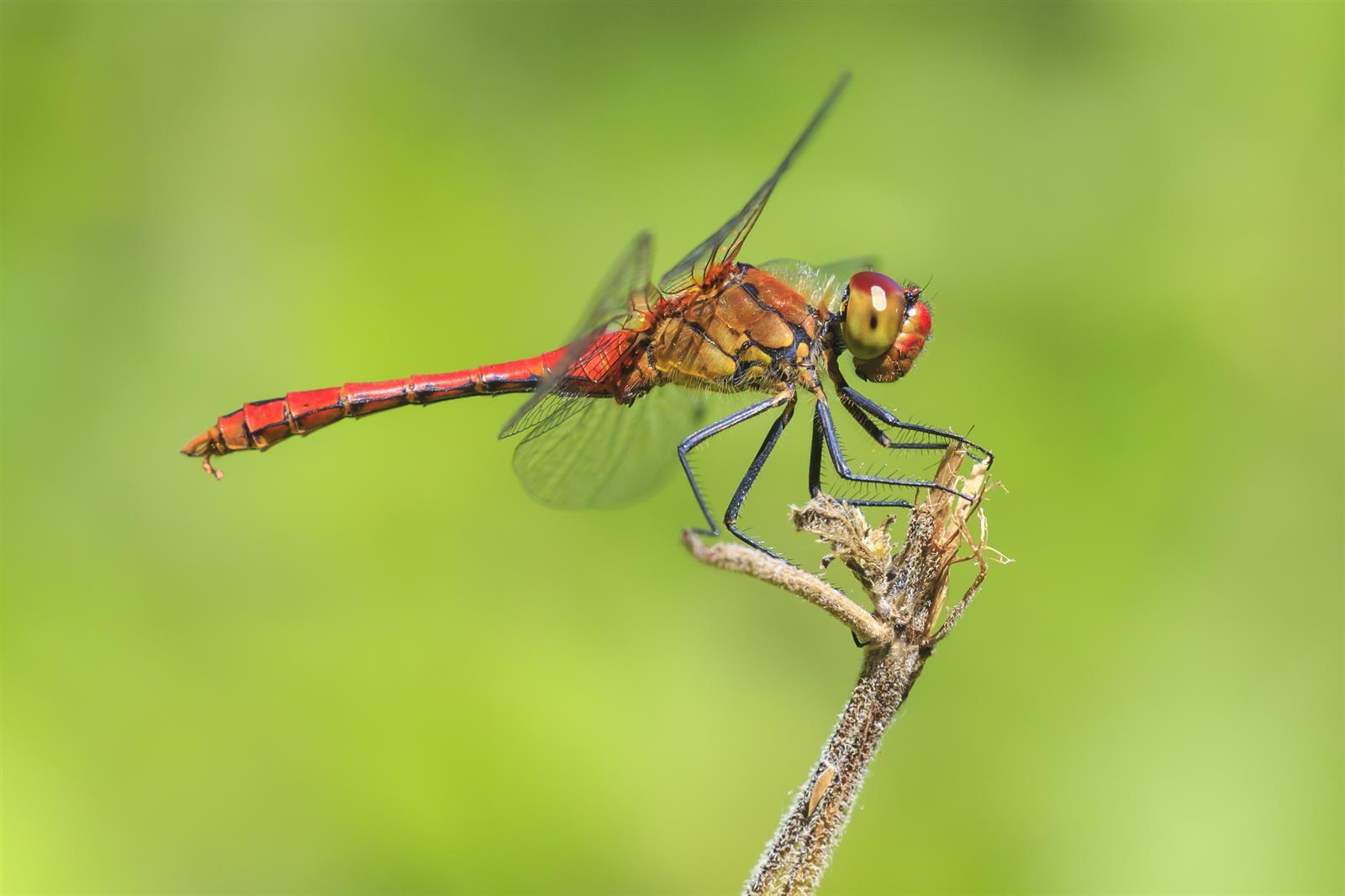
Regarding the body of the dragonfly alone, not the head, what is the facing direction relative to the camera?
to the viewer's right
